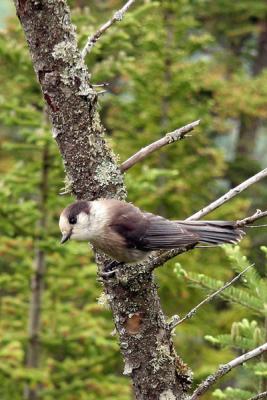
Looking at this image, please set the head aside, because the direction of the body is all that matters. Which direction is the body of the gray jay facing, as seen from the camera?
to the viewer's left

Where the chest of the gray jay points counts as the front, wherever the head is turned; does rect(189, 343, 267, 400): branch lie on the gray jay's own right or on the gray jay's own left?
on the gray jay's own left
